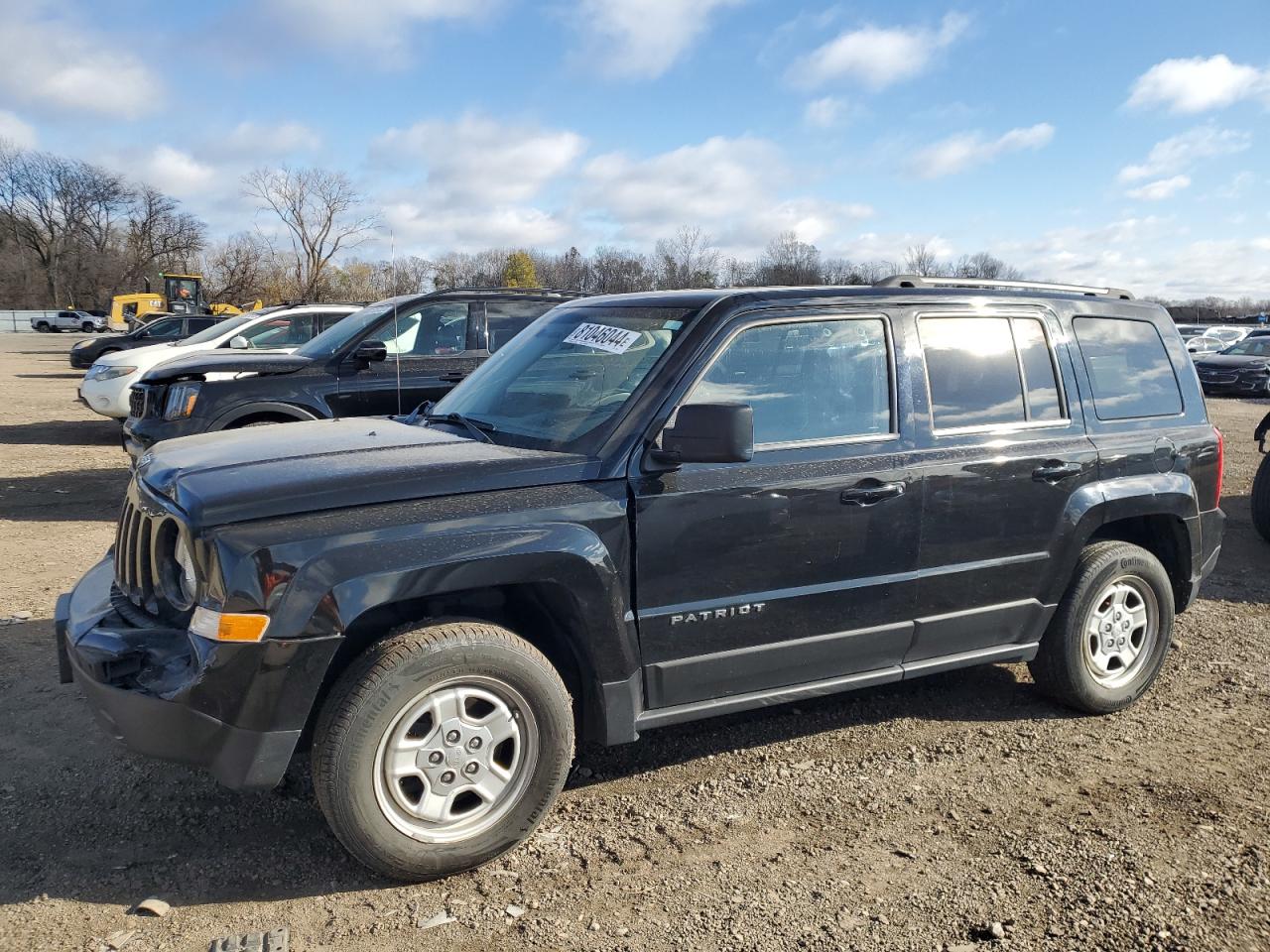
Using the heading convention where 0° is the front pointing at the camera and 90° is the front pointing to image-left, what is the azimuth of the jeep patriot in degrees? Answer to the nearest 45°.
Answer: approximately 45°

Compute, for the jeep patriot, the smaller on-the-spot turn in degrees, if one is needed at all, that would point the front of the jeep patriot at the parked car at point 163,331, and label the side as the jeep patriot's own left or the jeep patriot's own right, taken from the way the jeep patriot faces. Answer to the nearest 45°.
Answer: approximately 90° to the jeep patriot's own right

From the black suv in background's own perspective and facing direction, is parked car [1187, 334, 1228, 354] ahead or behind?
behind

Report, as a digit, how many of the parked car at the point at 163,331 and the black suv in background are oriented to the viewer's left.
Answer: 2

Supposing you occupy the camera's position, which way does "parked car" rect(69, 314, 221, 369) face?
facing to the left of the viewer

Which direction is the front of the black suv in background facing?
to the viewer's left

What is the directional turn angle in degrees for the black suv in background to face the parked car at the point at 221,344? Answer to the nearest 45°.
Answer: approximately 90° to its right

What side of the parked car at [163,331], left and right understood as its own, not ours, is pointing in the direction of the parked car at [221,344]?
left

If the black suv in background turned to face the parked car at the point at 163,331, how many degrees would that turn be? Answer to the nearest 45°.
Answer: approximately 90° to its right

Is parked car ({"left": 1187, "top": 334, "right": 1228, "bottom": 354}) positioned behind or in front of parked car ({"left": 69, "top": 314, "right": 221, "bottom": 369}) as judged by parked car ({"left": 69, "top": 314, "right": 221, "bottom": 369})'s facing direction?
behind

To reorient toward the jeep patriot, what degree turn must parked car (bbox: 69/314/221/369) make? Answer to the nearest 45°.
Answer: approximately 90° to its left
